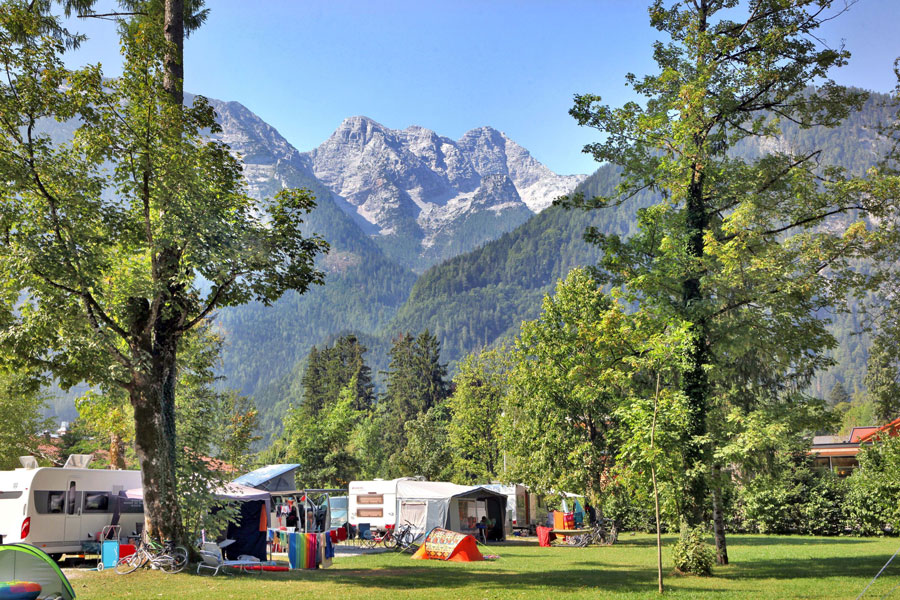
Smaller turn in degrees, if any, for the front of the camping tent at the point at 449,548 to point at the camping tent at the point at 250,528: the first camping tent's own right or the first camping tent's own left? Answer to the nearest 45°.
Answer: approximately 135° to the first camping tent's own right

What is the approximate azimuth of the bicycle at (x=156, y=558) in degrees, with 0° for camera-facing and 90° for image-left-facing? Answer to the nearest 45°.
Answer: approximately 90°

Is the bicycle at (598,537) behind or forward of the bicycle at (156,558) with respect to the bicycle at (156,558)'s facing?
behind

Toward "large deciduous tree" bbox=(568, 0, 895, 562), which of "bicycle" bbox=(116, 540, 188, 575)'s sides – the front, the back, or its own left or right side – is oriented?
back

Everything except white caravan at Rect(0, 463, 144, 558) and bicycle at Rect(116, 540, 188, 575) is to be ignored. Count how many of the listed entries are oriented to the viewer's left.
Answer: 1

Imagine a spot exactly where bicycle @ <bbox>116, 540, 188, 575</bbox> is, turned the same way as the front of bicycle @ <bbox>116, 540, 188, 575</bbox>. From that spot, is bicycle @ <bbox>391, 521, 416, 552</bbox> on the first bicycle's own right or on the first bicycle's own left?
on the first bicycle's own right

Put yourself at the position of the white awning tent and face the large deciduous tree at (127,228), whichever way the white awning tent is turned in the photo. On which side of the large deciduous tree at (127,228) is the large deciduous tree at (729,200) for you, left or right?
left

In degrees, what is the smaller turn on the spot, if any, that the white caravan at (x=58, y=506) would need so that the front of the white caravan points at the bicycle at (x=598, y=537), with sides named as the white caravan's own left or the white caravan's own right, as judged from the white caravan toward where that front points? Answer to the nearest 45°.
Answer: approximately 45° to the white caravan's own right
